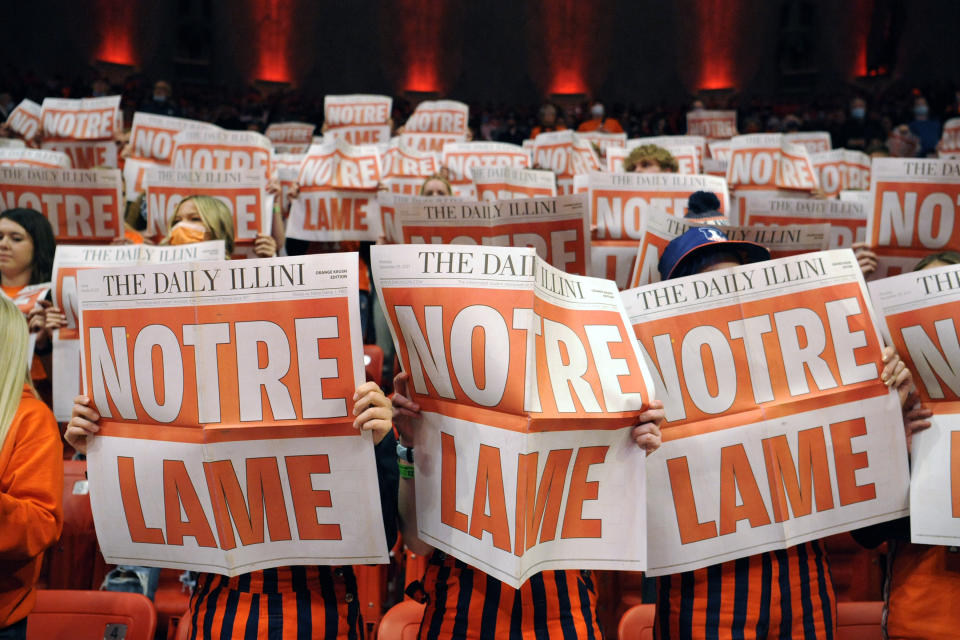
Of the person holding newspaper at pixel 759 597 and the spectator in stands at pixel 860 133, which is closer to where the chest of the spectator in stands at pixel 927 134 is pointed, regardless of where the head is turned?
the person holding newspaper

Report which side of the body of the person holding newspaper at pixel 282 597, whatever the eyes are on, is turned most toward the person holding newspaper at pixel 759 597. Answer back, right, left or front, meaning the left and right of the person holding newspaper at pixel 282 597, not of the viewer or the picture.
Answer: left

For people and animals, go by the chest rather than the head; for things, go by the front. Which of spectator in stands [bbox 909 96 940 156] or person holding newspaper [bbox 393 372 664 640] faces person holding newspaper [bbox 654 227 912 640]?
the spectator in stands

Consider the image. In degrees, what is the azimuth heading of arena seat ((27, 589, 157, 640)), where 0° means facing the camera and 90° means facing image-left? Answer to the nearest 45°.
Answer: approximately 0°

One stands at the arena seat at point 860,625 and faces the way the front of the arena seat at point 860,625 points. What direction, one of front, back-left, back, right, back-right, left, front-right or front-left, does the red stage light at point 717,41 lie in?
back

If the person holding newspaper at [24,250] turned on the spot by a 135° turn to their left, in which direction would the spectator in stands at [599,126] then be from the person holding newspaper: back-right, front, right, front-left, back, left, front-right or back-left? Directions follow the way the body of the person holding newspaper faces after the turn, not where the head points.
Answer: front-left

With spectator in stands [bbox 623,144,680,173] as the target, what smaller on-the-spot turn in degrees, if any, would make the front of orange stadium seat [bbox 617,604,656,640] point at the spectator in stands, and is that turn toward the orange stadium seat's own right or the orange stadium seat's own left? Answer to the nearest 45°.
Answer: approximately 180°
